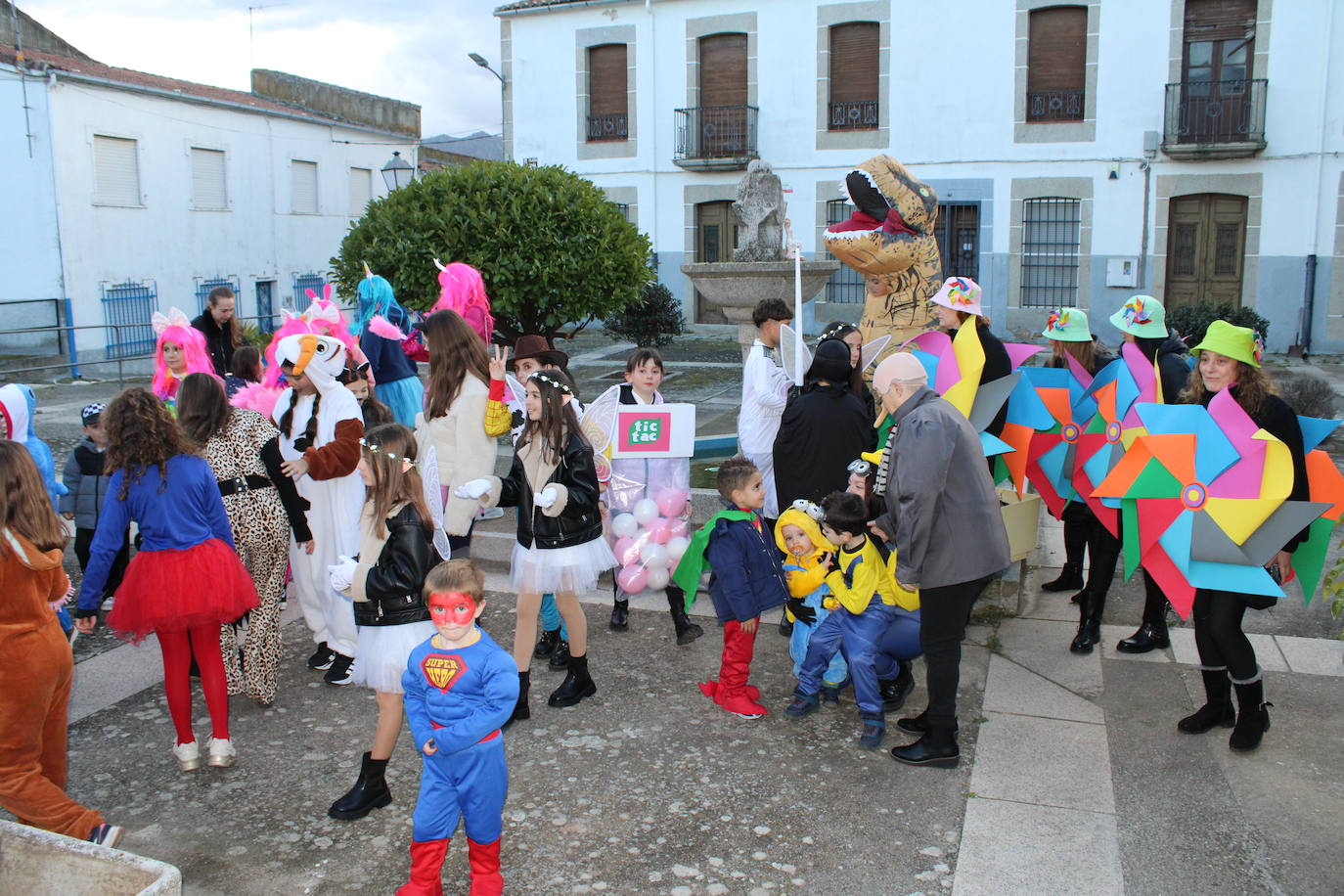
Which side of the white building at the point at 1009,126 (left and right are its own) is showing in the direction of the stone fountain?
front

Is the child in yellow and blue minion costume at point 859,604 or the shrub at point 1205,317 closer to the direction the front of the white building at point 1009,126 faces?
the child in yellow and blue minion costume

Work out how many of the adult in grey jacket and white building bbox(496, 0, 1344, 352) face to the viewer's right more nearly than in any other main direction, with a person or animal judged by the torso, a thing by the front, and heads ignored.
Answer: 0

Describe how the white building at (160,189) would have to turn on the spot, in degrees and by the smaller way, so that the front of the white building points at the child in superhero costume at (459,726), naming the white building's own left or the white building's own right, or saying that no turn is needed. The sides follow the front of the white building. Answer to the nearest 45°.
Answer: approximately 45° to the white building's own right

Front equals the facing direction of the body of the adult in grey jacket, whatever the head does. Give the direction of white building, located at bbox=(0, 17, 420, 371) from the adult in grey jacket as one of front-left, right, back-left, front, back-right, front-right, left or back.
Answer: front-right

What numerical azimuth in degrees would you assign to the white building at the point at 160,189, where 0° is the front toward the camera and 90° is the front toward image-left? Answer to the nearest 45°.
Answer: approximately 315°

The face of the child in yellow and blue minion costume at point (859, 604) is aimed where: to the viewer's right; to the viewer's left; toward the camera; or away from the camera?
to the viewer's left

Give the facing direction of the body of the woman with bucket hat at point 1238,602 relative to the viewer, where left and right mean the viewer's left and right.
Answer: facing the viewer and to the left of the viewer

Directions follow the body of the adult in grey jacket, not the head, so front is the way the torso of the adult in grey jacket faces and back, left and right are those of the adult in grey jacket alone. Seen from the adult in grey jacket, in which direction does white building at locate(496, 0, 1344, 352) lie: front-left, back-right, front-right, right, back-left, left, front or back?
right

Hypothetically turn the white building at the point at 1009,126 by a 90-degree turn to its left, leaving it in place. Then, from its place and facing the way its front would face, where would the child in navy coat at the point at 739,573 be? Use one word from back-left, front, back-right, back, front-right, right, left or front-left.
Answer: right

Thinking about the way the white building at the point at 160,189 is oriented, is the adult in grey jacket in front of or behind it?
in front

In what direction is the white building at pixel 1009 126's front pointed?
toward the camera
